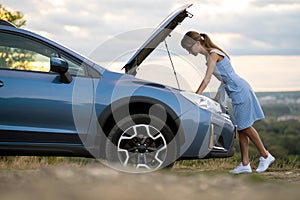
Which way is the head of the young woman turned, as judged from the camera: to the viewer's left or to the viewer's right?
to the viewer's left

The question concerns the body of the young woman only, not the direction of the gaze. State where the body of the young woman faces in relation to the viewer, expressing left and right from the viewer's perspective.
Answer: facing to the left of the viewer

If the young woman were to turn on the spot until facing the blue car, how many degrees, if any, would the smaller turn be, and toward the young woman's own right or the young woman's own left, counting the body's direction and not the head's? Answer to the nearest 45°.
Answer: approximately 45° to the young woman's own left

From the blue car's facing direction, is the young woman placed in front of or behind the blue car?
in front

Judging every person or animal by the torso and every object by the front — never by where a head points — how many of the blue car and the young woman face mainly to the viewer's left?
1

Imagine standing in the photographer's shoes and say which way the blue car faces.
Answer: facing to the right of the viewer

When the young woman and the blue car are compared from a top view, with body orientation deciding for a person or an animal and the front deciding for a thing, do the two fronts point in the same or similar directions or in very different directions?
very different directions
